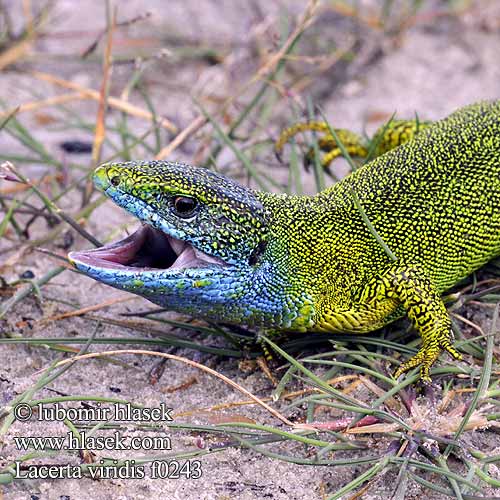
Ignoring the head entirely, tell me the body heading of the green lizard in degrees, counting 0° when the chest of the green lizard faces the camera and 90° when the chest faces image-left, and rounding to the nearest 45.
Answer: approximately 90°
